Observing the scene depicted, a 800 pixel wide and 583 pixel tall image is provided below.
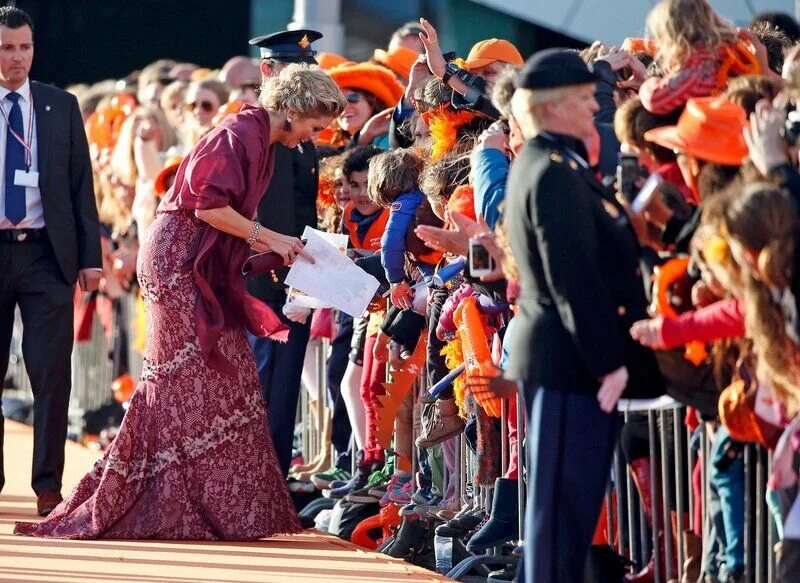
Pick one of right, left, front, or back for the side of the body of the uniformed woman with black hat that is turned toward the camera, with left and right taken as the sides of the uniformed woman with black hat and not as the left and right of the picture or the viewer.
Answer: right

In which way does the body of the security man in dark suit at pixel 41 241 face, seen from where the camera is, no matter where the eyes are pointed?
toward the camera

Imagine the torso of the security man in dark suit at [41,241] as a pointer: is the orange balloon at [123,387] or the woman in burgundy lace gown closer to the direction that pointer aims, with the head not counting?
the woman in burgundy lace gown

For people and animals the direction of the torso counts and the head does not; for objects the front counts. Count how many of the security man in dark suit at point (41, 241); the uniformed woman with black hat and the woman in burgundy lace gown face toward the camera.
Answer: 1

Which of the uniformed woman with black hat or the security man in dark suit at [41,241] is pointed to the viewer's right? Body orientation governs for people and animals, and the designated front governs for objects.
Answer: the uniformed woman with black hat

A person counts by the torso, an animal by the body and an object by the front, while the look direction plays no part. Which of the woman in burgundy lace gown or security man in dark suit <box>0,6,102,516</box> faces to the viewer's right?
the woman in burgundy lace gown

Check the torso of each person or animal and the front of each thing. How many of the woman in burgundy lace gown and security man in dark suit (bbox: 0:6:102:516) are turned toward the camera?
1

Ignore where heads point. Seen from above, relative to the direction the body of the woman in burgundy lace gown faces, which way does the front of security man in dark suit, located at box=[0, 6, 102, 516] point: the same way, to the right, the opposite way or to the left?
to the right

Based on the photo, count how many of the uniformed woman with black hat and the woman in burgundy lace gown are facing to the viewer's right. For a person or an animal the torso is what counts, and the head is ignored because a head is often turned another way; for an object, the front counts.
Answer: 2

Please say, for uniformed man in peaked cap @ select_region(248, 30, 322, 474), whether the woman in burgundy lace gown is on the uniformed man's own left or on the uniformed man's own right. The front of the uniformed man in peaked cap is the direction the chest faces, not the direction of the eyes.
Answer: on the uniformed man's own right

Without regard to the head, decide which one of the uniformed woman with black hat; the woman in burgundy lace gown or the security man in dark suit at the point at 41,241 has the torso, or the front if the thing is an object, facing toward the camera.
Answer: the security man in dark suit

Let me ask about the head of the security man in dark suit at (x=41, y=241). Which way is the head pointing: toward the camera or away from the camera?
toward the camera

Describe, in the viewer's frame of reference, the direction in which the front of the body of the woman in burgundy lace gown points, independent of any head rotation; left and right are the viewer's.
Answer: facing to the right of the viewer
